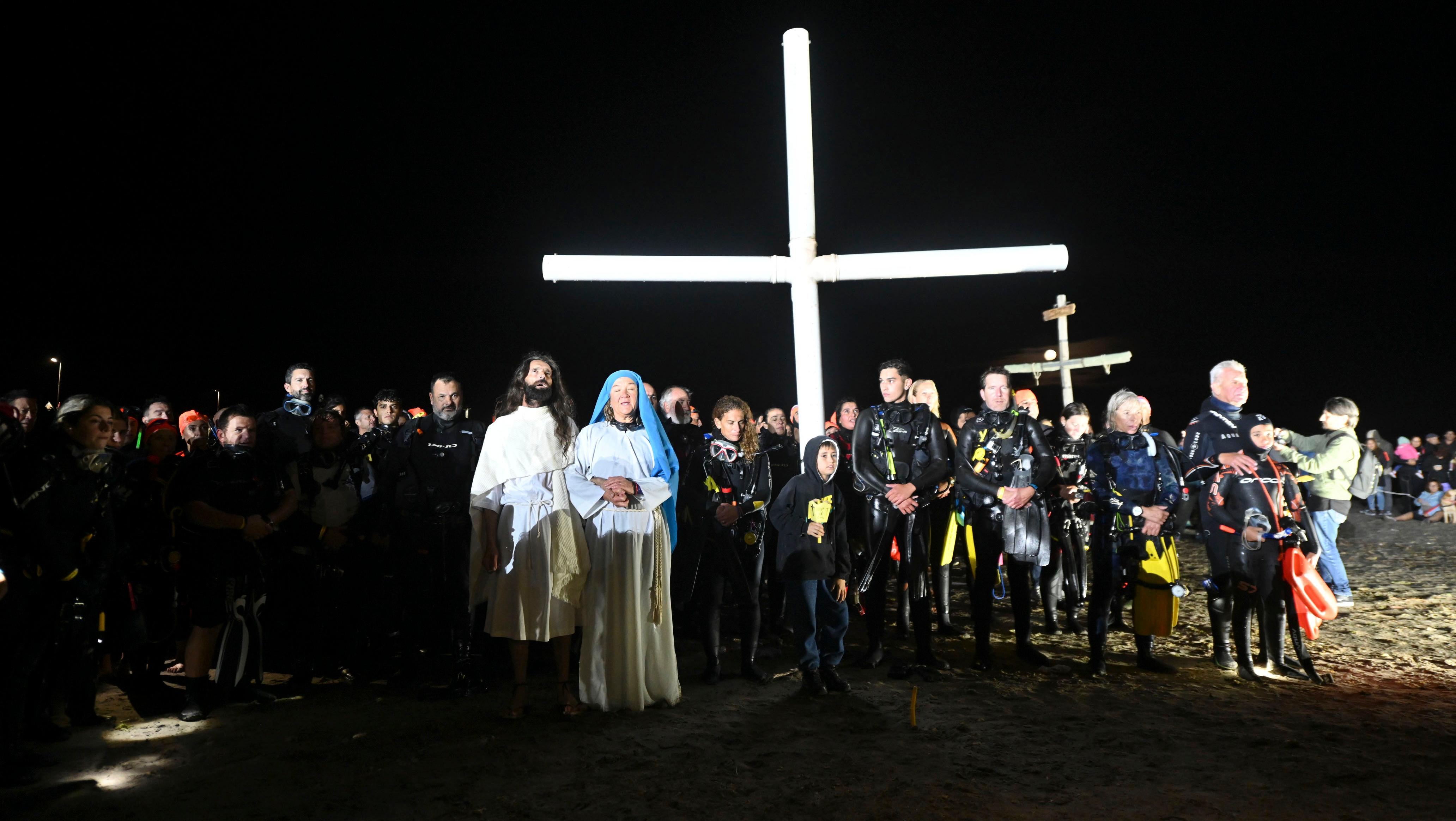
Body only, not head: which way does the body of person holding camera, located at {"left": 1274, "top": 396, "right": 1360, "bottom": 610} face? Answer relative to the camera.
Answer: to the viewer's left

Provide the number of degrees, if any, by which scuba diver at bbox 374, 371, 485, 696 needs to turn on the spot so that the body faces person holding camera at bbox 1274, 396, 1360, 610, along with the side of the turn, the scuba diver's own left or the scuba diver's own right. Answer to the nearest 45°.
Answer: approximately 90° to the scuba diver's own left

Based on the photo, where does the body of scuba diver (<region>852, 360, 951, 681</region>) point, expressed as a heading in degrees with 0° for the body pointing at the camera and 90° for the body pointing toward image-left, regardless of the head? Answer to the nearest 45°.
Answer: approximately 0°
